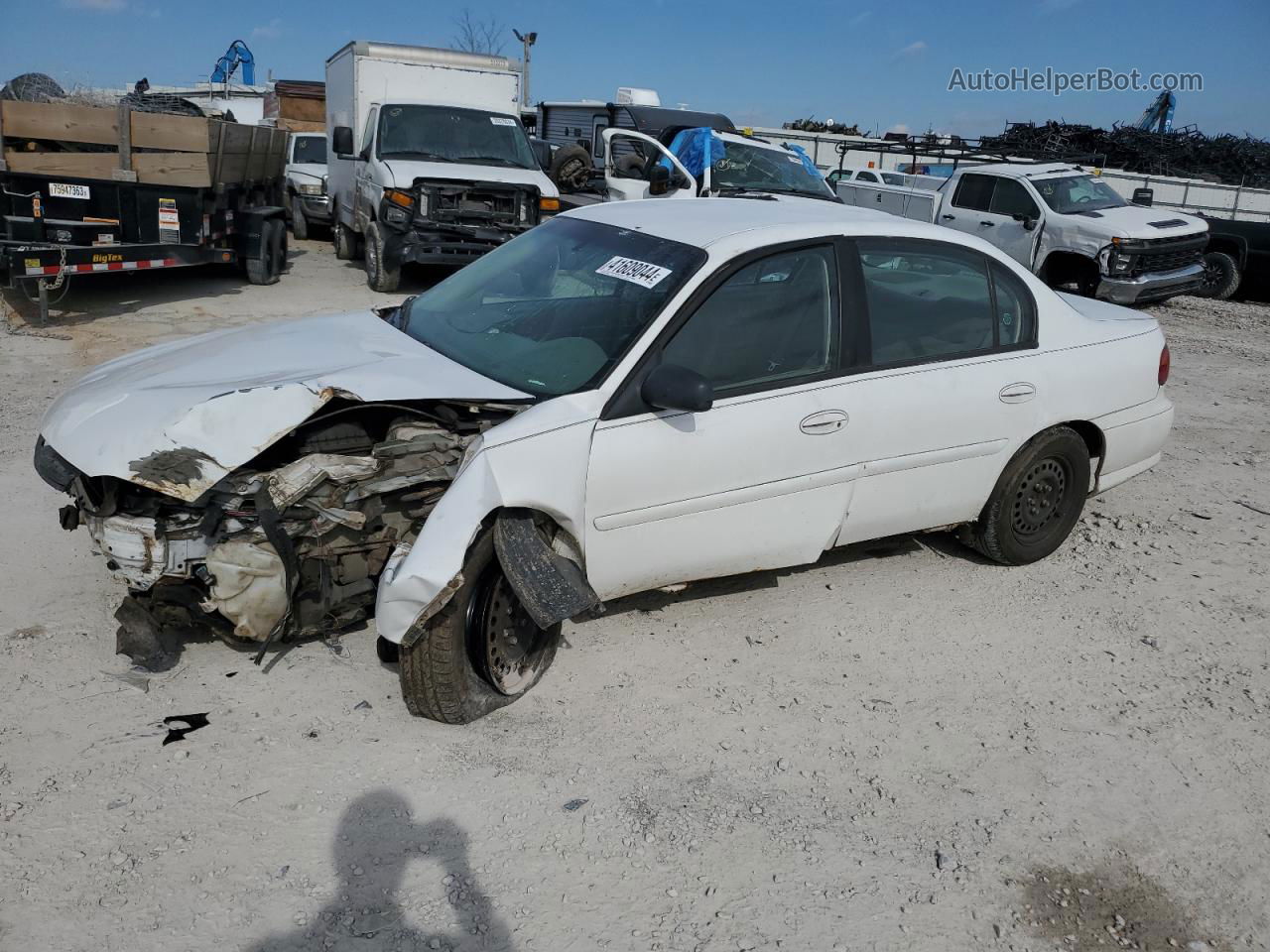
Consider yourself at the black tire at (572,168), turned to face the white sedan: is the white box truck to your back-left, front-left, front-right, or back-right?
front-right

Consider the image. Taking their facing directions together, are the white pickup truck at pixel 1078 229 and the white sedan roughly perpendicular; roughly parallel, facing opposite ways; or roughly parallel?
roughly perpendicular

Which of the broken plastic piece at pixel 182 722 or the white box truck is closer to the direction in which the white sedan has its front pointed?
the broken plastic piece

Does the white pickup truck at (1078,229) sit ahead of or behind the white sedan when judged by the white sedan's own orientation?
behind

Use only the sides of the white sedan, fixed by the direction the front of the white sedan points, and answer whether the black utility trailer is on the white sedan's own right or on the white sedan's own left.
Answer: on the white sedan's own right

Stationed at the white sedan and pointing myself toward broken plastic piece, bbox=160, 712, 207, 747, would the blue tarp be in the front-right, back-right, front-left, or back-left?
back-right

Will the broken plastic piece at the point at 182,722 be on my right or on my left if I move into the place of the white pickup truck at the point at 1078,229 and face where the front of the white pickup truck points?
on my right

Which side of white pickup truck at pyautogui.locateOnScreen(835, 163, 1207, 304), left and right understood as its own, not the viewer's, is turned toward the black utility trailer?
right

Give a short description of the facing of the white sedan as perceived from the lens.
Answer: facing the viewer and to the left of the viewer

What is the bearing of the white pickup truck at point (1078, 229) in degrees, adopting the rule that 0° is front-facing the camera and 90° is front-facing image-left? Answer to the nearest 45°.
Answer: approximately 315°

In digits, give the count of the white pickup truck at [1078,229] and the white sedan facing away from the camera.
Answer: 0

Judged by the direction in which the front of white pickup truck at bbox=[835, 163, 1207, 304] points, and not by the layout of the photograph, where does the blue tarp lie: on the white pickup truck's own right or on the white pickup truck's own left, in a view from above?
on the white pickup truck's own right
